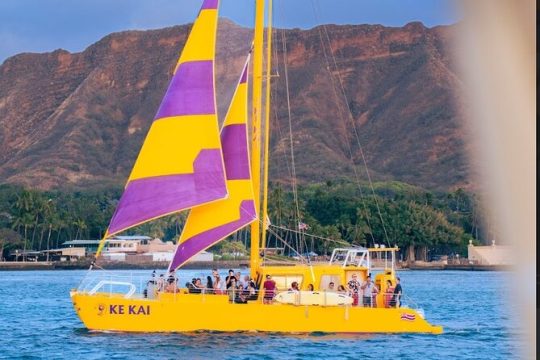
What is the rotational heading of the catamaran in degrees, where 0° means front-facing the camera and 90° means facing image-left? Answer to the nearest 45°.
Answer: approximately 90°

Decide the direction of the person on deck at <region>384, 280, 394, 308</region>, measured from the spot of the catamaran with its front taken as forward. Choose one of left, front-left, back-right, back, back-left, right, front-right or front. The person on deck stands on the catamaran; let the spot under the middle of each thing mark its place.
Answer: back
